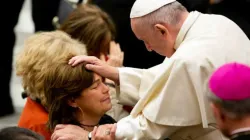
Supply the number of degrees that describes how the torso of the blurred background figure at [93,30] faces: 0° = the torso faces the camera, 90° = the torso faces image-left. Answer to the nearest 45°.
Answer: approximately 270°

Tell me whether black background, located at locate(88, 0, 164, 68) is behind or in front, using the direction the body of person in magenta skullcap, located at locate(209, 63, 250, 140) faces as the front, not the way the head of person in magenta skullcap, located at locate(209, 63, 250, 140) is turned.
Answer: in front

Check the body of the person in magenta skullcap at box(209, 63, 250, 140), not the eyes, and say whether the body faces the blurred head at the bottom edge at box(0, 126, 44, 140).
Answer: no

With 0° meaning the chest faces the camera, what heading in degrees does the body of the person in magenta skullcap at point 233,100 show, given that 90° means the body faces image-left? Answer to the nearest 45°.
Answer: approximately 135°

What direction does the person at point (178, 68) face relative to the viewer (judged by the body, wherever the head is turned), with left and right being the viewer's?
facing to the left of the viewer

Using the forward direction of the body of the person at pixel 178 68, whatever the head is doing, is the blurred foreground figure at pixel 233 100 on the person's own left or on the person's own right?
on the person's own left

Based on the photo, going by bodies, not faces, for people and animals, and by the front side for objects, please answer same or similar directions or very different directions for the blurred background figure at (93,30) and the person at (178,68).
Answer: very different directions

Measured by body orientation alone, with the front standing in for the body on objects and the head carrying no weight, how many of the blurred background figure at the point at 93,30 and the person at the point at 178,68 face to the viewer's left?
1
